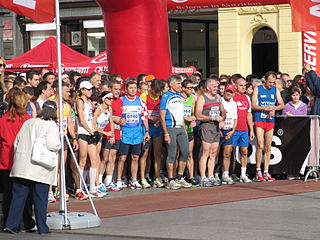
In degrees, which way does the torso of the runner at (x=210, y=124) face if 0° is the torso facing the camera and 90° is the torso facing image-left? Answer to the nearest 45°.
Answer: approximately 315°

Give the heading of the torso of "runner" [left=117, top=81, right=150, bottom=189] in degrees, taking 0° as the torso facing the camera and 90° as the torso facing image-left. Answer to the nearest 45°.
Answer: approximately 0°

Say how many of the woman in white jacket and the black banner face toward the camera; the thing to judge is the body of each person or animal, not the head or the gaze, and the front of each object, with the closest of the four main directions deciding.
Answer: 1

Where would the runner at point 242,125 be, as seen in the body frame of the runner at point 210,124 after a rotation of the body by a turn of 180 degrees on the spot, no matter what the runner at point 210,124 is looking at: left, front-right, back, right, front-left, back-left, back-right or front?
right

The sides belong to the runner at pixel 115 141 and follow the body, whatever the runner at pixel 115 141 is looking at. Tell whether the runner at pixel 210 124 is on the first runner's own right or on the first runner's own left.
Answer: on the first runner's own left

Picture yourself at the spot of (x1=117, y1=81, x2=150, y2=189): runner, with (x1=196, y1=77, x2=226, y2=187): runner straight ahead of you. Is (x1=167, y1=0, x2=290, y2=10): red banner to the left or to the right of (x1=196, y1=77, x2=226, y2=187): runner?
left

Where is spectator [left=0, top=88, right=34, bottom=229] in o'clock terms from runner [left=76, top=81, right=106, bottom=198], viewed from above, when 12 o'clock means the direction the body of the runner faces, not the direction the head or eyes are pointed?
The spectator is roughly at 2 o'clock from the runner.

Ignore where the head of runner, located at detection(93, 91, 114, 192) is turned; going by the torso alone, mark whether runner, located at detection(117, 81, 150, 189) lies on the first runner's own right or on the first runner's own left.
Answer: on the first runner's own left

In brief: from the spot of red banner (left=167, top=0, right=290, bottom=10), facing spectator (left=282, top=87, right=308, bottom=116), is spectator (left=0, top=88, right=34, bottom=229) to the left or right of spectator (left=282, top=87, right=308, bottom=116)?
right

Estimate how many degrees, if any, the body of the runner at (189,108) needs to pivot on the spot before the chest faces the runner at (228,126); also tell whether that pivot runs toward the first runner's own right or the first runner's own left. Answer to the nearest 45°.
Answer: approximately 90° to the first runner's own left

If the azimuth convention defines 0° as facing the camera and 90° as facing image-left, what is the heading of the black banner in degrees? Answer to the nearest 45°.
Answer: approximately 0°

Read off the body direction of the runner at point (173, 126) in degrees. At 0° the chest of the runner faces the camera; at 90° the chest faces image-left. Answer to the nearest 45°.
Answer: approximately 315°
